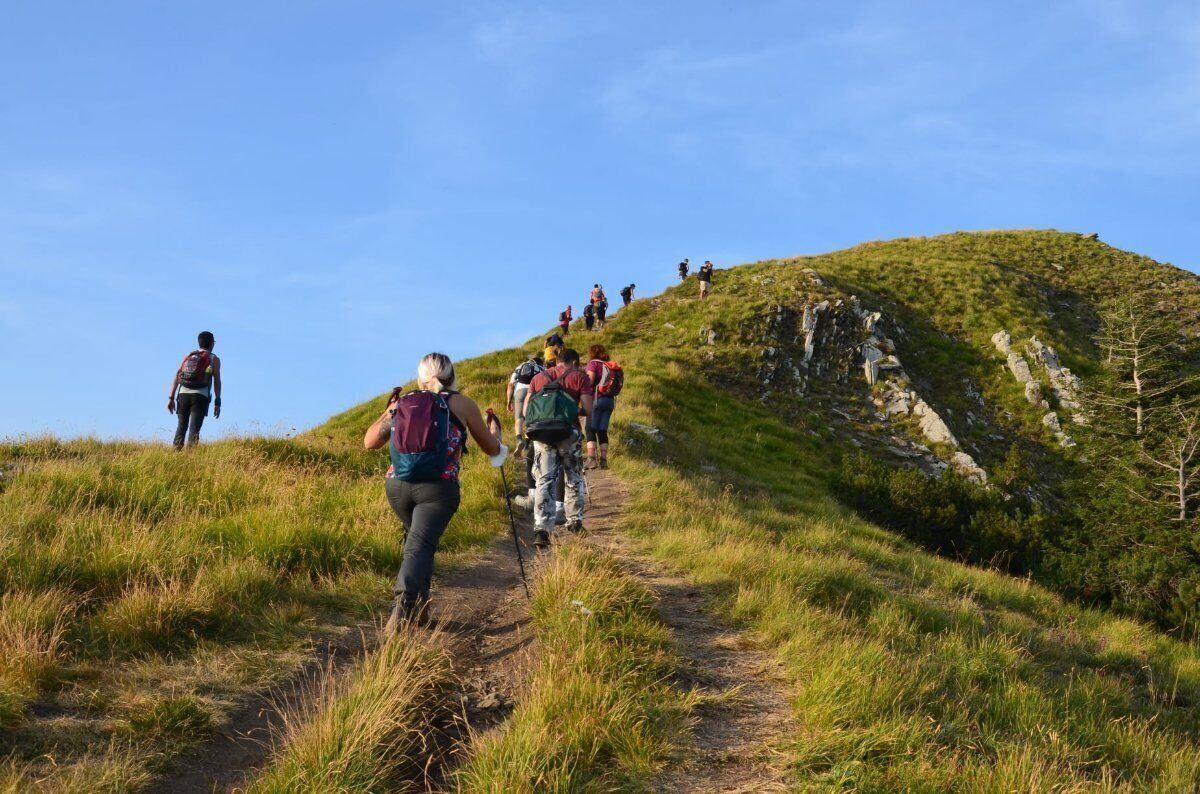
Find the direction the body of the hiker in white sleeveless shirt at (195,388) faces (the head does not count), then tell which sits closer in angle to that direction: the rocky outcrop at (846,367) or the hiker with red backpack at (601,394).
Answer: the rocky outcrop

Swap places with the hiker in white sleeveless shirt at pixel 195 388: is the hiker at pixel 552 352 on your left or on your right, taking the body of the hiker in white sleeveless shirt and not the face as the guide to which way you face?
on your right

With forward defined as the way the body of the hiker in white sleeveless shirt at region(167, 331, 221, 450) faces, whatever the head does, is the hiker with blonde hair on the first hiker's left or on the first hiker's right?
on the first hiker's right

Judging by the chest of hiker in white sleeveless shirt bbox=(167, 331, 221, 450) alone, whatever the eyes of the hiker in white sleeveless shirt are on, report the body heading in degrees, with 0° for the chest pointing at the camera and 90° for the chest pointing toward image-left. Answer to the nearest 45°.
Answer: approximately 225°

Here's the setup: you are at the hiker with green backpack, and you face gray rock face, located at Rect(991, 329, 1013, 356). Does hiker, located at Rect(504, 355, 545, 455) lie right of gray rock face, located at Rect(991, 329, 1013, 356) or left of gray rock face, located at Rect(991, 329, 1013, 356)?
left

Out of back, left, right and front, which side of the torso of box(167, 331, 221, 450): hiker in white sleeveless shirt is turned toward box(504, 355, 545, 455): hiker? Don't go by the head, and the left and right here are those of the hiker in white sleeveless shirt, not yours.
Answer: right
